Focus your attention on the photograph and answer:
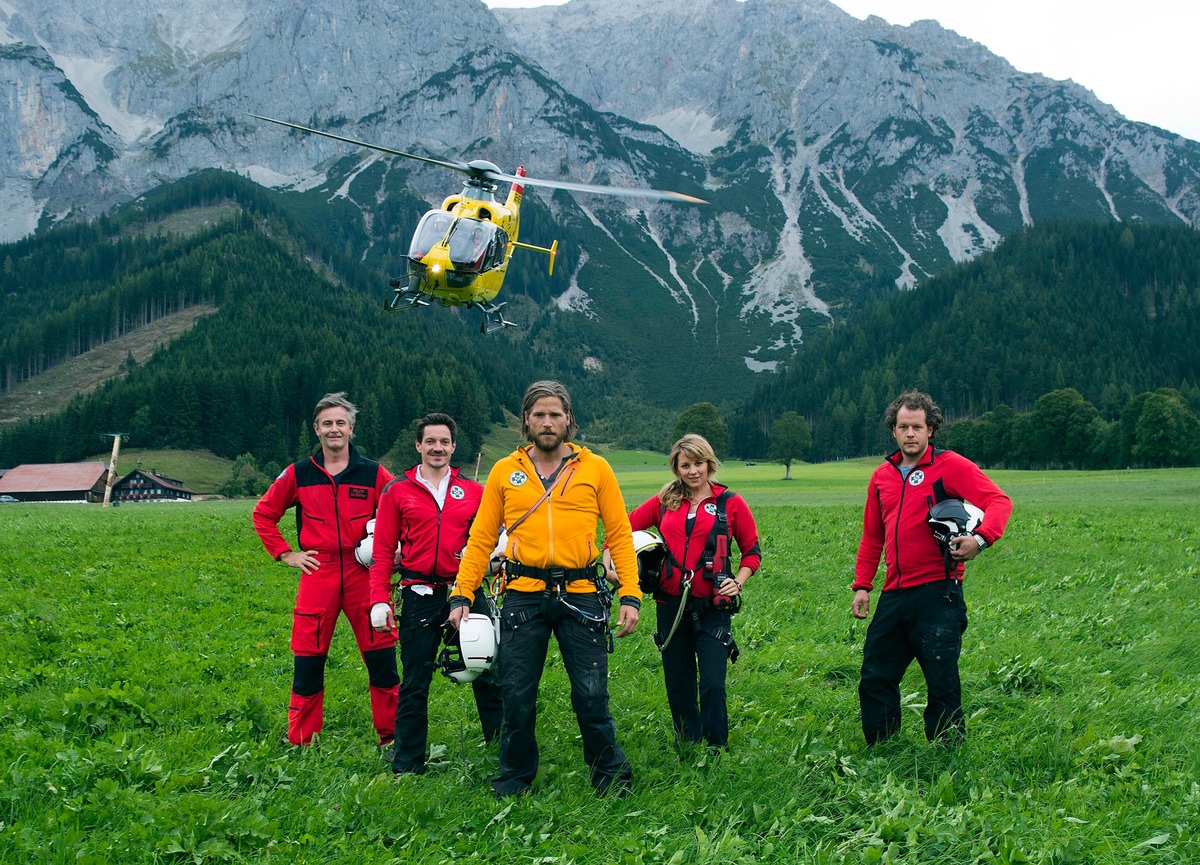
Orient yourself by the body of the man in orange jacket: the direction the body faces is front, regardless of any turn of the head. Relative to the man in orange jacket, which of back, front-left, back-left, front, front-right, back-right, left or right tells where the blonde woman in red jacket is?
back-left

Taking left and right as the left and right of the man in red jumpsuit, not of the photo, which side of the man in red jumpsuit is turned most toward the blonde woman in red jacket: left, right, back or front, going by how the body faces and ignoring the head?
left

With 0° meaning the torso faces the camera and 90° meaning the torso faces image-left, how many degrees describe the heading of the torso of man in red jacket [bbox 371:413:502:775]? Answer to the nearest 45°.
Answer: approximately 0°

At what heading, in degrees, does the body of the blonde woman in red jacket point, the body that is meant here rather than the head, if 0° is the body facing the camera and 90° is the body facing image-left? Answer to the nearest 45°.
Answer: approximately 0°

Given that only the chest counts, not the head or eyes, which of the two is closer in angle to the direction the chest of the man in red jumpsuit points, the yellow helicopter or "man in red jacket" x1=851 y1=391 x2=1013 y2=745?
the man in red jacket

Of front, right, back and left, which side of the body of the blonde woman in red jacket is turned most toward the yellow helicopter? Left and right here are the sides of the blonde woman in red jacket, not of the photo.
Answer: back

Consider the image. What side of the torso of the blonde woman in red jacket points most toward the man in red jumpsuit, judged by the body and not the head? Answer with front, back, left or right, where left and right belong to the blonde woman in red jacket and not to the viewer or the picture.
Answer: right

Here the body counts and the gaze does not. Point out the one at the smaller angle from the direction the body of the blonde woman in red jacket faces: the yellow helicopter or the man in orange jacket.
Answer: the man in orange jacket

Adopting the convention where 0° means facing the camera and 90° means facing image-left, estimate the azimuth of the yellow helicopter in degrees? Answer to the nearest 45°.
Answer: approximately 45°

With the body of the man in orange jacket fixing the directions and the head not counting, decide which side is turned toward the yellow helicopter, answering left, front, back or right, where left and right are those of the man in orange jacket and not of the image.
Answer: back
